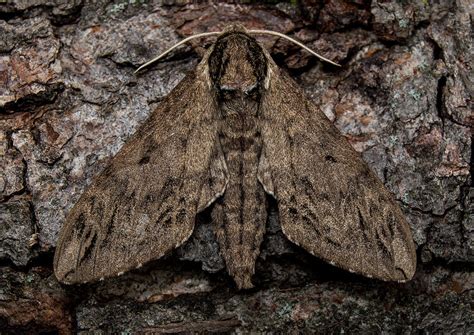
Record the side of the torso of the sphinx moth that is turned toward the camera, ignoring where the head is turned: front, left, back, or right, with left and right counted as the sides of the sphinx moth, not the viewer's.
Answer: back
